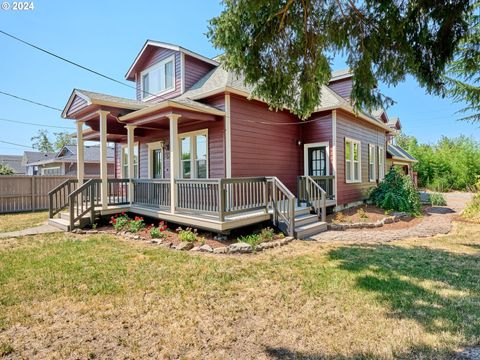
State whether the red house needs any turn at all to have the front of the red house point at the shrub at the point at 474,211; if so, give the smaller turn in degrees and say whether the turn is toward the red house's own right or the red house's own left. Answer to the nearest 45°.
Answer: approximately 135° to the red house's own left

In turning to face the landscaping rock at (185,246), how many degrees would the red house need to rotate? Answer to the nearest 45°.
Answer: approximately 45° to its left

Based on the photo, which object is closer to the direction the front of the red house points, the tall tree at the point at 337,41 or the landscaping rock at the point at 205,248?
the landscaping rock

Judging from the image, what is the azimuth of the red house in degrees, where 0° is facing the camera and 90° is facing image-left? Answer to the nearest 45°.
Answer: approximately 45°

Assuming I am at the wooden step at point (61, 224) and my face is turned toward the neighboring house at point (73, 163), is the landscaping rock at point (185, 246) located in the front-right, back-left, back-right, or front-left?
back-right

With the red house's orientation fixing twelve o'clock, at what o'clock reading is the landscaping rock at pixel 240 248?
The landscaping rock is roughly at 10 o'clock from the red house.

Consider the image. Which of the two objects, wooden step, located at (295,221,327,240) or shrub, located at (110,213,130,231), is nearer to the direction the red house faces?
the shrub

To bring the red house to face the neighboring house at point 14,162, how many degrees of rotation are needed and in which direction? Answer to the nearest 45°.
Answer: approximately 90° to its right

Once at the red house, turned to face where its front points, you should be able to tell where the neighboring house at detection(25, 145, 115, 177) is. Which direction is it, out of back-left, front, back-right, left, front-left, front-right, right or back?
right

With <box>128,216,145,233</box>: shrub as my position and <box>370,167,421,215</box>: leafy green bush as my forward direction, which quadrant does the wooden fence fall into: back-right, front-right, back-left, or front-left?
back-left

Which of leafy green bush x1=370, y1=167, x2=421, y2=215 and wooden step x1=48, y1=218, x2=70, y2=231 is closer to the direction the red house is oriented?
the wooden step

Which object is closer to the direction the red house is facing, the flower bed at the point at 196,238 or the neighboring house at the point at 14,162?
the flower bed
